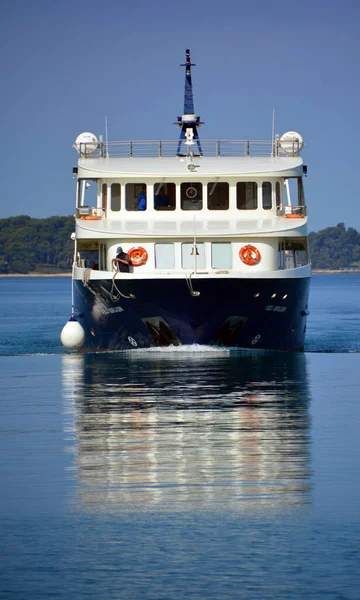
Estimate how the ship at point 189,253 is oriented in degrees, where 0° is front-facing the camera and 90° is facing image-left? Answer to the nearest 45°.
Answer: approximately 0°
